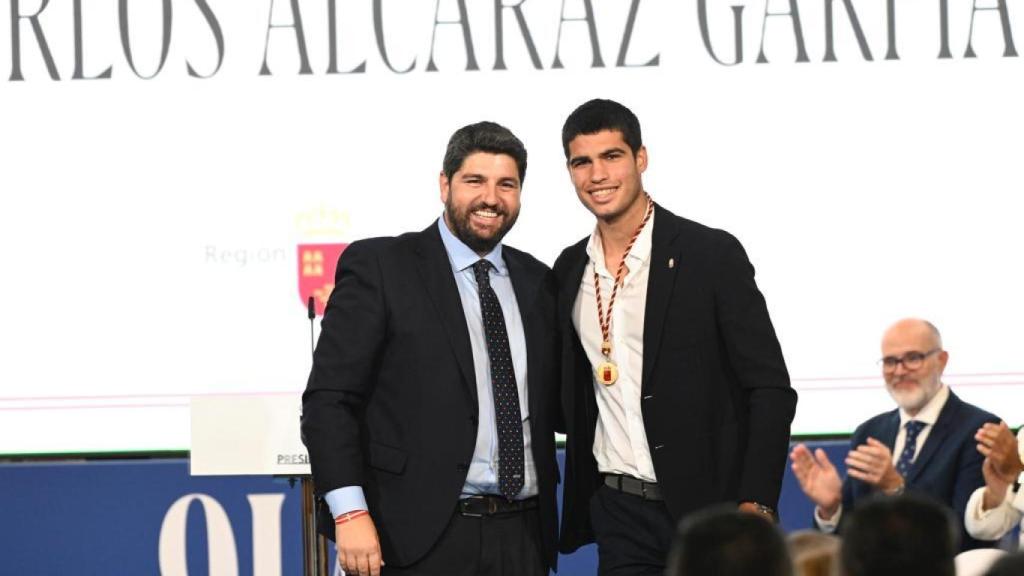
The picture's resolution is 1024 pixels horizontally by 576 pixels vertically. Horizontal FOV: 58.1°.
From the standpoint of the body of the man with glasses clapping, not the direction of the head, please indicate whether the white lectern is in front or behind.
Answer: in front

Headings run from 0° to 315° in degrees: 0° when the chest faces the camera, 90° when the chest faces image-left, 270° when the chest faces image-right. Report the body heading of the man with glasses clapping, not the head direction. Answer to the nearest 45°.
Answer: approximately 45°

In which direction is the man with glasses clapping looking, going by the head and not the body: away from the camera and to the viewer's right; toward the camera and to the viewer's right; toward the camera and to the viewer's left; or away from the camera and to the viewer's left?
toward the camera and to the viewer's left

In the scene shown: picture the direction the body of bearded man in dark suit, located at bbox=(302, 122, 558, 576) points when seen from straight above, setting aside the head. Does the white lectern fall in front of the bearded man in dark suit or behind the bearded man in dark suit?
behind

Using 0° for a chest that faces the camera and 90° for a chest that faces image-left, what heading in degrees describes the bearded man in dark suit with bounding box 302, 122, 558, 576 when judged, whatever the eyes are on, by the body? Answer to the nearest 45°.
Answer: approximately 315°

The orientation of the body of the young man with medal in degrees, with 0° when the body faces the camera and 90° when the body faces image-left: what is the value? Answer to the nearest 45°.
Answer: approximately 45°

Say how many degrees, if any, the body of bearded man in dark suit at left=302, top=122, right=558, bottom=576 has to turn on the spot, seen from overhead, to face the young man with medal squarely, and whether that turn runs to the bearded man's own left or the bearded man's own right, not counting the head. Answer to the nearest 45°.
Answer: approximately 45° to the bearded man's own left

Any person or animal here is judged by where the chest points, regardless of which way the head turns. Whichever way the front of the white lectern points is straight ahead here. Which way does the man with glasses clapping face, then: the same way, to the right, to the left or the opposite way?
to the right

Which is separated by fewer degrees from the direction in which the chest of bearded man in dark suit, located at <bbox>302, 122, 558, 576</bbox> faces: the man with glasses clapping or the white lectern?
the man with glasses clapping

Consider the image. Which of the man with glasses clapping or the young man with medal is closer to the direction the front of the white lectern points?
the young man with medal

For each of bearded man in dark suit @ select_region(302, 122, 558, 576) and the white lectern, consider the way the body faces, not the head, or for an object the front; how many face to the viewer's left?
0

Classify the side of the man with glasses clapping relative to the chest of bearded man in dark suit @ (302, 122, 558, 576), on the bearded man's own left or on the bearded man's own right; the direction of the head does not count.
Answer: on the bearded man's own left
